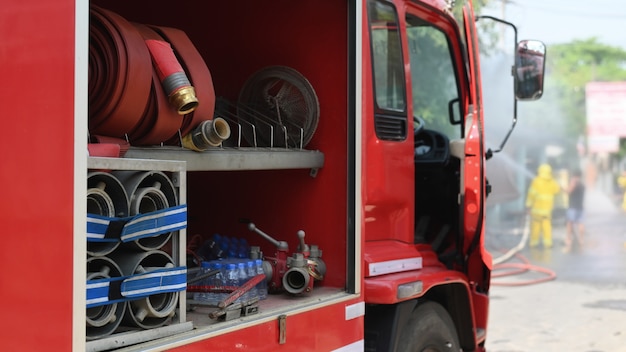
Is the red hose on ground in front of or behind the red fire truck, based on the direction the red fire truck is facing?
in front

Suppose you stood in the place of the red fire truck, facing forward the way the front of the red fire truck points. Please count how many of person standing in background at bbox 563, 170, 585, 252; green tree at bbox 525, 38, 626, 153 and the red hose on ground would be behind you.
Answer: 0

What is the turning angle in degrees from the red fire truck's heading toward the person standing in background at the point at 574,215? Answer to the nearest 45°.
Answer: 0° — it already faces them

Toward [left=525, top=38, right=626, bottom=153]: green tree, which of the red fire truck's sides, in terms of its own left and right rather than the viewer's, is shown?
front

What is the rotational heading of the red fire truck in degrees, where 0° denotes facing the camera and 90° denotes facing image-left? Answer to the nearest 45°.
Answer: approximately 225°
